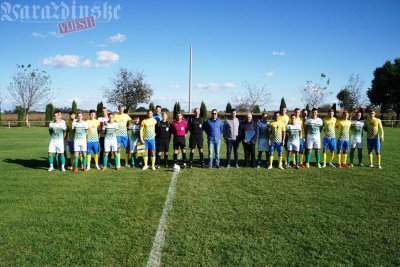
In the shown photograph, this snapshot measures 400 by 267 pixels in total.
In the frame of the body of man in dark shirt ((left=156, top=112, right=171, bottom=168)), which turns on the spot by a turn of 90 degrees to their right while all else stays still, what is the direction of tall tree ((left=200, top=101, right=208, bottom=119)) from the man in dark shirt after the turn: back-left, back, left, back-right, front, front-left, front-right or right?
right

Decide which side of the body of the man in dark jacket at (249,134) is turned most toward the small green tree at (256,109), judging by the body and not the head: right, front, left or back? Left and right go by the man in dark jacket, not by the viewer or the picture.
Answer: back

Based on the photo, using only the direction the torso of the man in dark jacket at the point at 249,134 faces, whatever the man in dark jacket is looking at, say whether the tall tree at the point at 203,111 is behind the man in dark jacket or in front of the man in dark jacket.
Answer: behind

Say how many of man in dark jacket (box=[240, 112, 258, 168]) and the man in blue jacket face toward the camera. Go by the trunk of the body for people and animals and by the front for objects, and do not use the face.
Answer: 2

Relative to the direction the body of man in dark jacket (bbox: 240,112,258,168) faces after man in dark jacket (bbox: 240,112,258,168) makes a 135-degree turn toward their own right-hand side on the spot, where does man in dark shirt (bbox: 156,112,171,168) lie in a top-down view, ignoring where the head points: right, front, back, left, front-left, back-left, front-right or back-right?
front-left

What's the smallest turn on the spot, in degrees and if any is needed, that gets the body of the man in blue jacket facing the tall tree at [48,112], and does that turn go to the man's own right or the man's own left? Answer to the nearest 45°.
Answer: approximately 135° to the man's own right

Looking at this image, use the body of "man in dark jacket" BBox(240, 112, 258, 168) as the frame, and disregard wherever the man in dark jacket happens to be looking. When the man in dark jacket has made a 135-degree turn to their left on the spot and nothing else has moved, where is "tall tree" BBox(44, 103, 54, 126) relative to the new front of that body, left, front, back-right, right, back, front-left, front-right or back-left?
left

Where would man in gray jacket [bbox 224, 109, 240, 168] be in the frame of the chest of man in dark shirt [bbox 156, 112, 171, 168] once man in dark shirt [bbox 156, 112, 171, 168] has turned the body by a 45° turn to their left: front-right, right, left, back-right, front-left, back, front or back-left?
front-left

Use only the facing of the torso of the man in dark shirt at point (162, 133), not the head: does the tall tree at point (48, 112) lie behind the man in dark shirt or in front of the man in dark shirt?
behind

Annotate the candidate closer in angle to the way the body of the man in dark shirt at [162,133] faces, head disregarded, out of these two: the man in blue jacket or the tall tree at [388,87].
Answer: the man in blue jacket

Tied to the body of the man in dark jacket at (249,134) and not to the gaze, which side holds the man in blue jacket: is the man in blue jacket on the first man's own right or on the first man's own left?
on the first man's own right

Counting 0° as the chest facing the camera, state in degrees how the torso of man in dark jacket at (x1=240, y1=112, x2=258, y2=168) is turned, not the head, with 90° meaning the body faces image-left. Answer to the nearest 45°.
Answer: approximately 0°
